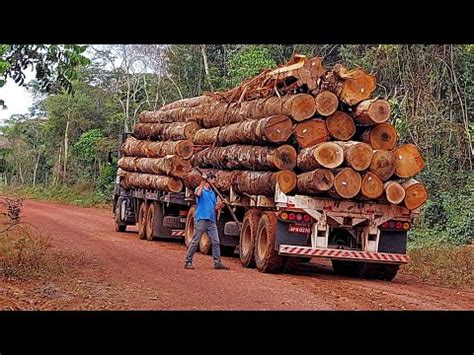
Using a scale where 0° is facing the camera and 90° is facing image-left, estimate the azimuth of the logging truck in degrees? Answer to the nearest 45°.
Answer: approximately 135°
